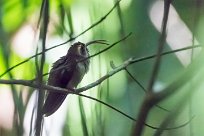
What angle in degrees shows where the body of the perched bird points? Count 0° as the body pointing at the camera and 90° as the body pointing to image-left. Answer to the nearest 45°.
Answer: approximately 270°
